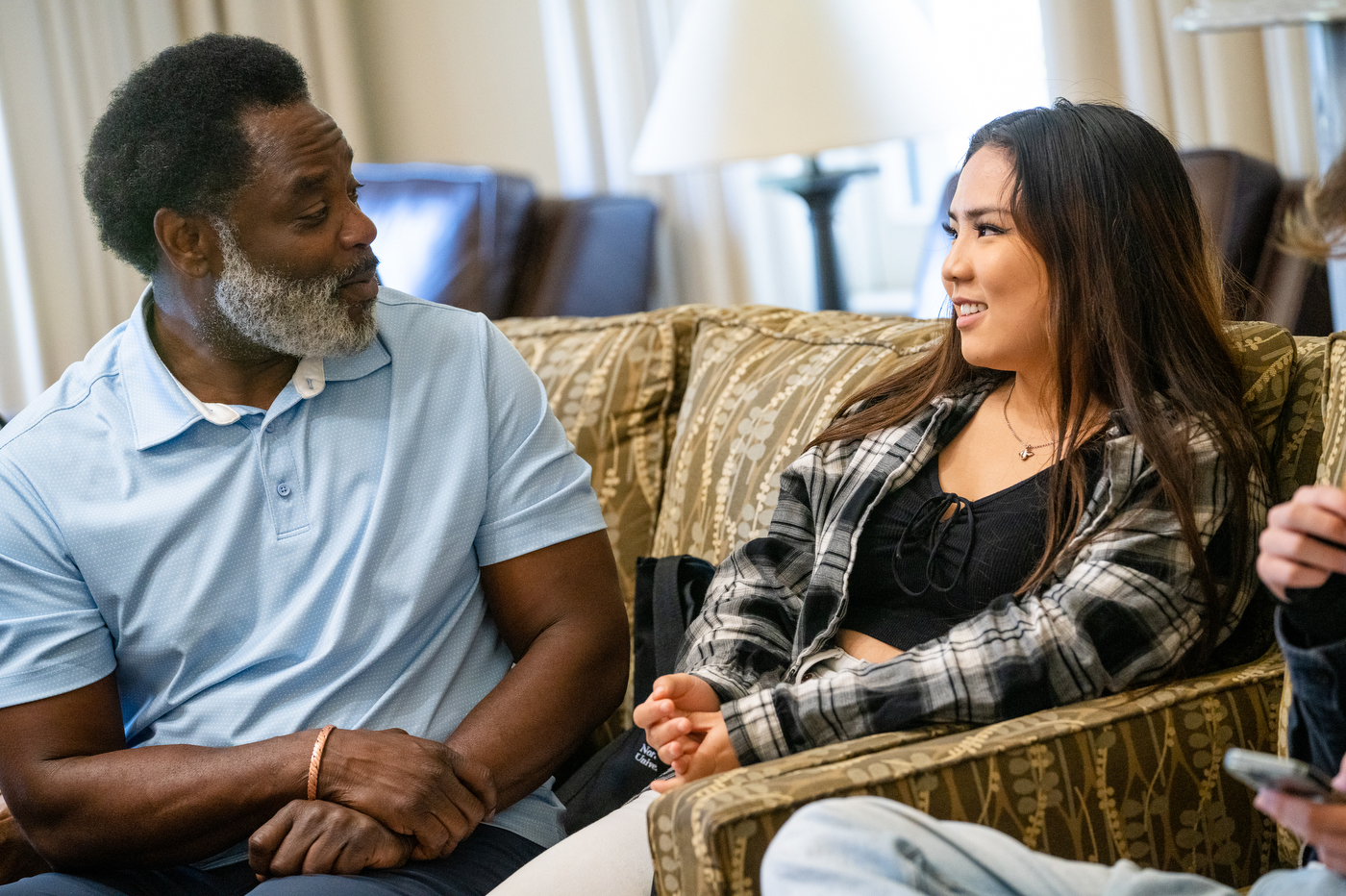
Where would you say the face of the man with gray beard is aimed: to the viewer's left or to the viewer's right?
to the viewer's right
